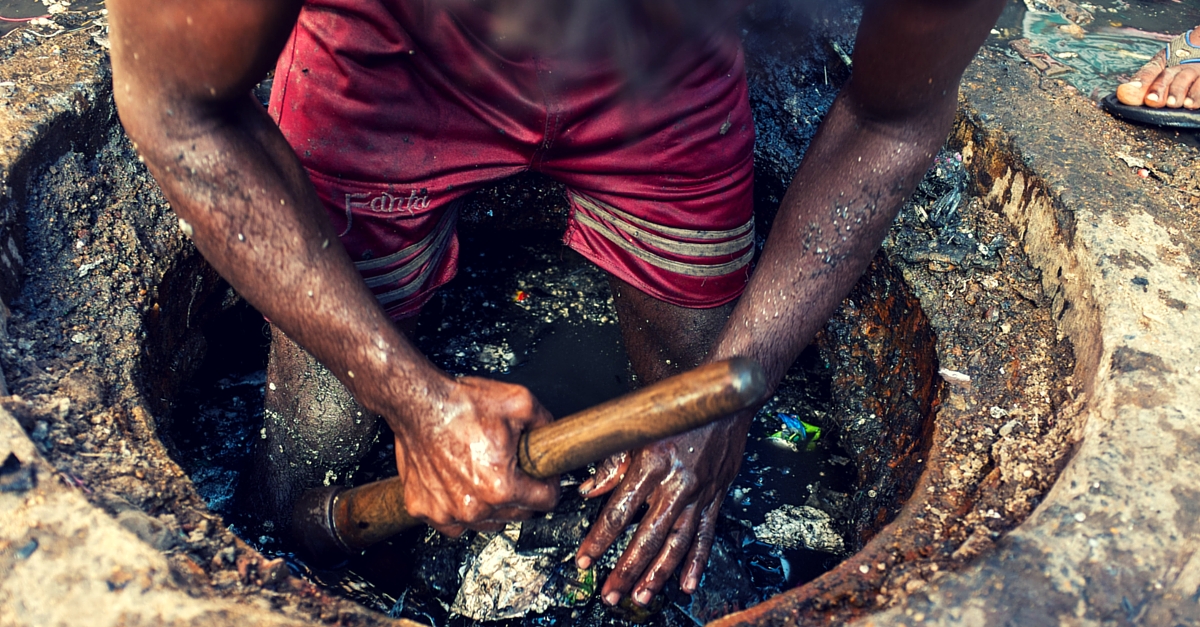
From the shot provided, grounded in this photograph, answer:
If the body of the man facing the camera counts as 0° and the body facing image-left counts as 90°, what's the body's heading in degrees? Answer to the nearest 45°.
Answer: approximately 0°
